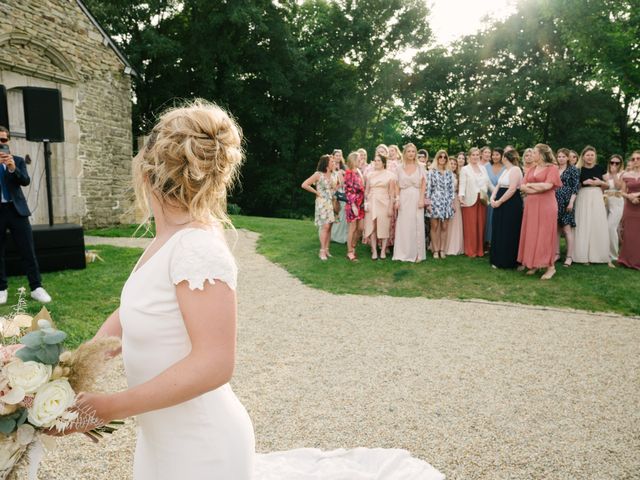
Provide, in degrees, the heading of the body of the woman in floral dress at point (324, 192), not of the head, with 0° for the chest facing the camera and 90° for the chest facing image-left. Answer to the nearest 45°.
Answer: approximately 315°

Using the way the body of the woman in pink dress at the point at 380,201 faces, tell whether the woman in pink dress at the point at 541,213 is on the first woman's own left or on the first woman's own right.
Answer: on the first woman's own left

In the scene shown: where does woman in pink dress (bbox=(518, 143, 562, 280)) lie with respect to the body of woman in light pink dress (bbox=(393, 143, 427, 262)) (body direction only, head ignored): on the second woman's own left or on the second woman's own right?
on the second woman's own left

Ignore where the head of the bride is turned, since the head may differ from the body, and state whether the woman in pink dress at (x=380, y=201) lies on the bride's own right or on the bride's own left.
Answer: on the bride's own right

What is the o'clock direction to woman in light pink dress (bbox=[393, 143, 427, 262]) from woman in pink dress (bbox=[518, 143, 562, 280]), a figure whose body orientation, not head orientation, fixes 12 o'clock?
The woman in light pink dress is roughly at 2 o'clock from the woman in pink dress.

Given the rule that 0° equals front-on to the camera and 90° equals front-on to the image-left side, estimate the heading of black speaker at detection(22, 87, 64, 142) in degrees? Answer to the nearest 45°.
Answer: approximately 0°
